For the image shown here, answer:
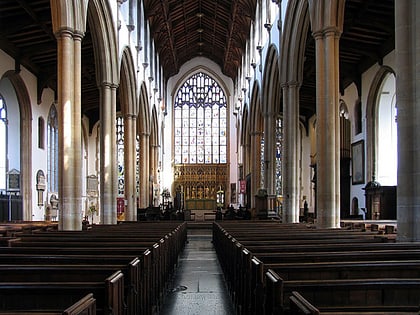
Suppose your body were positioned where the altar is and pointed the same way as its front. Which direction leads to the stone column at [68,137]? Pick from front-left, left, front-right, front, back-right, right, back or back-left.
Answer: front

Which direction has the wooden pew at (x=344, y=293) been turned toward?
away from the camera

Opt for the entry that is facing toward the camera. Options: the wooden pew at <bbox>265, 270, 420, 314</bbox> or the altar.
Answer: the altar

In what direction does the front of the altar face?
toward the camera

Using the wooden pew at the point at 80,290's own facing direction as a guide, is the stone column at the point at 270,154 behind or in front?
in front

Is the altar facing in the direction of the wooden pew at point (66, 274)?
yes

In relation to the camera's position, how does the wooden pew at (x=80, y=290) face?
facing away from the viewer

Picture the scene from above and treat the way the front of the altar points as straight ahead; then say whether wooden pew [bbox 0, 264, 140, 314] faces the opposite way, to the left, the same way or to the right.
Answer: the opposite way

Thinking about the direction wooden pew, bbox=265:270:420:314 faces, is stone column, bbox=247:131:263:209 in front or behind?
in front

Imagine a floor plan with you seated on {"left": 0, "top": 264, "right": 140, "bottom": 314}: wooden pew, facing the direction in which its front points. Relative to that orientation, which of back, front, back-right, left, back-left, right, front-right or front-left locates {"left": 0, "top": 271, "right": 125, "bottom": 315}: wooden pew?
back

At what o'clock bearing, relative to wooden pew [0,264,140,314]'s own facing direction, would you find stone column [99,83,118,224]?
The stone column is roughly at 12 o'clock from the wooden pew.

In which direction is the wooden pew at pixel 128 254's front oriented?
away from the camera

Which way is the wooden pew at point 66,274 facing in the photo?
away from the camera
